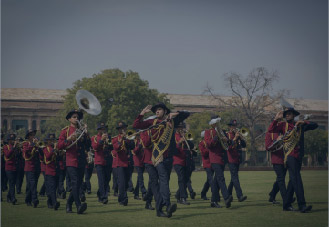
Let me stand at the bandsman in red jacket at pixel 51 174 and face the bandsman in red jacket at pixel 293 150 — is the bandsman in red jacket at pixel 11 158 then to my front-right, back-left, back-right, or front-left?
back-left

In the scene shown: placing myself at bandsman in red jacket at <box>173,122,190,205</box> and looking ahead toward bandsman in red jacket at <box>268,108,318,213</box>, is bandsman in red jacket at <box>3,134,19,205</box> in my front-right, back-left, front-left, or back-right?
back-right

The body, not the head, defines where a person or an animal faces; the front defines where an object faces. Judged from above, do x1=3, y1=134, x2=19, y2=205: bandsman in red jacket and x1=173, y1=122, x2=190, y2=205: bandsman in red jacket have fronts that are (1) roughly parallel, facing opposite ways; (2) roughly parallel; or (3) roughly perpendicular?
roughly parallel

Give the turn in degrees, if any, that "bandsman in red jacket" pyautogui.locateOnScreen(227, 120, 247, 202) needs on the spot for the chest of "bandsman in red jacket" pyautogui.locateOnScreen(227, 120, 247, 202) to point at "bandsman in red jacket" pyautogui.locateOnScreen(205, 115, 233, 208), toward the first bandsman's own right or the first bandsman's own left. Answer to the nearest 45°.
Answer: approximately 45° to the first bandsman's own right

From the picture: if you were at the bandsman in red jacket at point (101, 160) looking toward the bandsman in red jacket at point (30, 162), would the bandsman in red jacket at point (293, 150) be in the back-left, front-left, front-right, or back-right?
back-left

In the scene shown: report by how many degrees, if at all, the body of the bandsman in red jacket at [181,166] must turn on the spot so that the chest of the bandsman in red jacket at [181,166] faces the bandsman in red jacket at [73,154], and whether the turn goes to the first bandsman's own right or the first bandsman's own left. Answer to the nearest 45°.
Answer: approximately 90° to the first bandsman's own right

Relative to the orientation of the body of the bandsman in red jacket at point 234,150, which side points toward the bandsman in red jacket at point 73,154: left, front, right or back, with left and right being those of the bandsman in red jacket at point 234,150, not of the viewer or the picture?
right

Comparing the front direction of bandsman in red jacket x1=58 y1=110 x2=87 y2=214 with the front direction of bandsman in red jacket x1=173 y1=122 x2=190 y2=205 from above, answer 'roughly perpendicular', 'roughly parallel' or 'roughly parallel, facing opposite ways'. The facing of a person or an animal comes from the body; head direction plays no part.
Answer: roughly parallel

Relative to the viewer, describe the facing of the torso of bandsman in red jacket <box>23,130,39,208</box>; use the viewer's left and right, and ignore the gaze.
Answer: facing the viewer and to the right of the viewer

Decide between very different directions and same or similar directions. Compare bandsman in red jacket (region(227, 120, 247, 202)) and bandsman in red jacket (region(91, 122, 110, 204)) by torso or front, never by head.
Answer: same or similar directions

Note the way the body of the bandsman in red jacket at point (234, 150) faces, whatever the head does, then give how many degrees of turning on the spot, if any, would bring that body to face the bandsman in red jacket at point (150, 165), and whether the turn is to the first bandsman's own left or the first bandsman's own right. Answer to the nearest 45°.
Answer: approximately 90° to the first bandsman's own right

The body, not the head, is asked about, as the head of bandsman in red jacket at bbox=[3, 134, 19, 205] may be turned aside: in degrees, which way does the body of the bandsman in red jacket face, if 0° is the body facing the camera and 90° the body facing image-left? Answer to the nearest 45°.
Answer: approximately 315°

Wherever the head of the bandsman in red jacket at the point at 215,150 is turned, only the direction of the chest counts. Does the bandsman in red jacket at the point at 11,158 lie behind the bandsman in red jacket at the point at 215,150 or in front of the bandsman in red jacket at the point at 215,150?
behind
